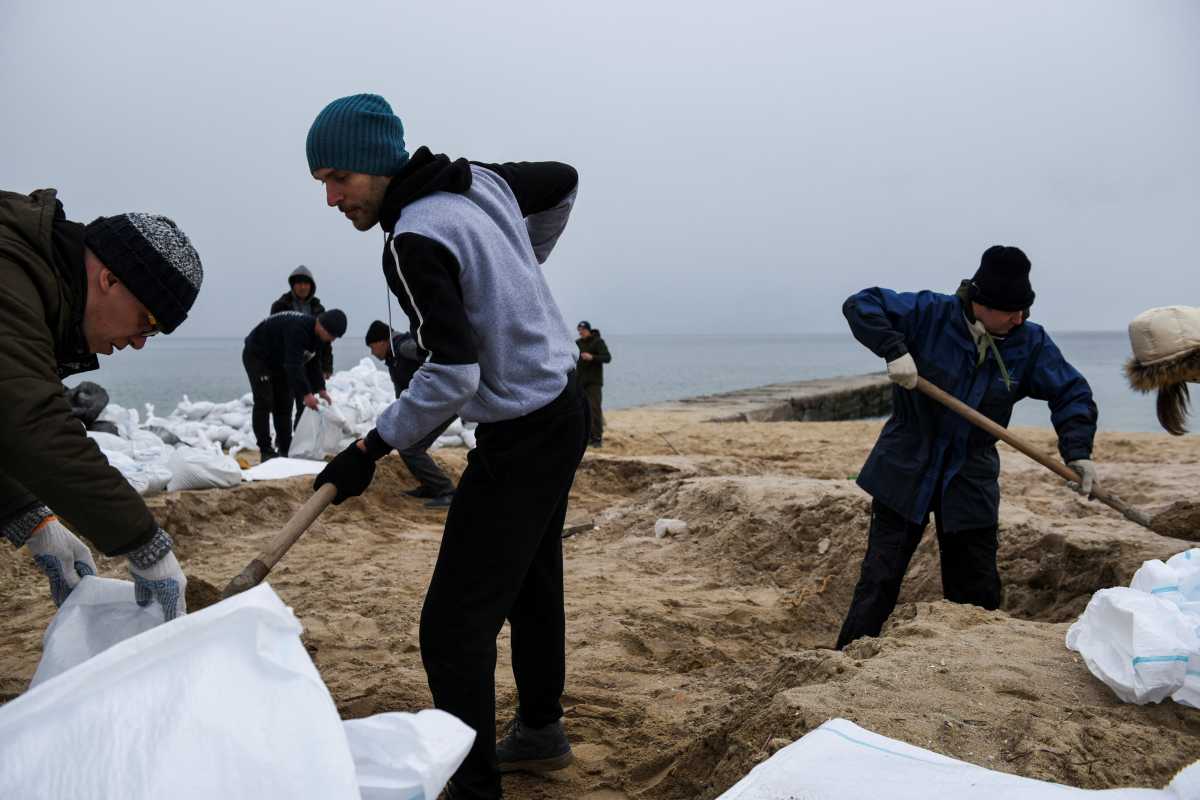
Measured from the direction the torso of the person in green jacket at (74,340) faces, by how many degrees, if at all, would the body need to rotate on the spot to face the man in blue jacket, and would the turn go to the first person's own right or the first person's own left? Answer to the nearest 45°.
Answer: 0° — they already face them

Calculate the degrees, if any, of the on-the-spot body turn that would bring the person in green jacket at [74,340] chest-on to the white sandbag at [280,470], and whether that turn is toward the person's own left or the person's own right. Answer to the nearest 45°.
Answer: approximately 90° to the person's own left

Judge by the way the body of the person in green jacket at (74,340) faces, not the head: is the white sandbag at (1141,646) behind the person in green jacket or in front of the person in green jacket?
in front

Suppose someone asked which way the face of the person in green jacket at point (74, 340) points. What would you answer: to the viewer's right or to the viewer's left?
to the viewer's right

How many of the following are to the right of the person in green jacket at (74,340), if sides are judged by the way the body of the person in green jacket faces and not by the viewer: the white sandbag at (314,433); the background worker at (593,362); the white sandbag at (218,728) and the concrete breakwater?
1

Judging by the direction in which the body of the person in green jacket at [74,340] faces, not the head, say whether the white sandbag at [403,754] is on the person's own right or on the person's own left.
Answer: on the person's own right

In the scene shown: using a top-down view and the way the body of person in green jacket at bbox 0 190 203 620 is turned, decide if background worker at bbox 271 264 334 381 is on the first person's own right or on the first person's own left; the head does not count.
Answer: on the first person's own left

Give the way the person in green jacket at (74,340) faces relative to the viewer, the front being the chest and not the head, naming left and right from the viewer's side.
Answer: facing to the right of the viewer

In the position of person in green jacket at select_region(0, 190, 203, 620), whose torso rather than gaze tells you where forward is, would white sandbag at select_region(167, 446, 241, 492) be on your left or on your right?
on your left

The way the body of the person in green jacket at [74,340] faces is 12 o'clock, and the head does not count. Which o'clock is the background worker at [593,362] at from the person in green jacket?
The background worker is roughly at 10 o'clock from the person in green jacket.

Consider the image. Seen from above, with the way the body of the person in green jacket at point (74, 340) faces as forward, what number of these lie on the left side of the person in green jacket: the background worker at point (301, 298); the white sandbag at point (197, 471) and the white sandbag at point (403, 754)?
2

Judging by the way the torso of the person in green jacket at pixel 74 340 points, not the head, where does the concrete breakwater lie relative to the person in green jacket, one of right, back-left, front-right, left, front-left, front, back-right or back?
front-left
